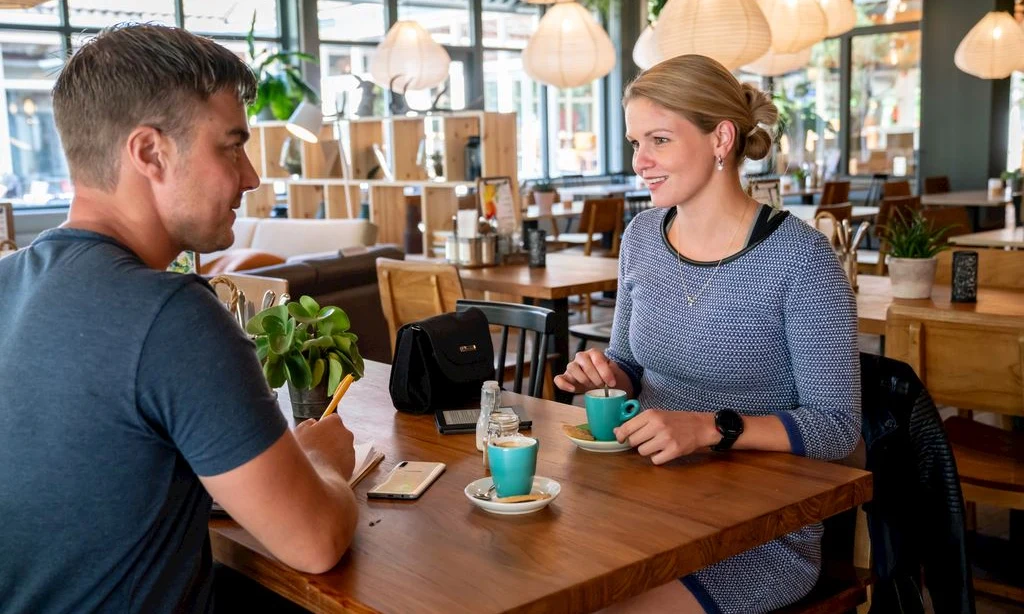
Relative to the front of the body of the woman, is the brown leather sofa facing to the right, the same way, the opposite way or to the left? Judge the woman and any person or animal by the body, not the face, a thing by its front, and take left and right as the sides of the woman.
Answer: to the left

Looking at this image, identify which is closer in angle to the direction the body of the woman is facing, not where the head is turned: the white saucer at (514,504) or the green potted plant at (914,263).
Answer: the white saucer

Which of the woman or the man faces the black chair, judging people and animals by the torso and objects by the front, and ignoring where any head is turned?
the man

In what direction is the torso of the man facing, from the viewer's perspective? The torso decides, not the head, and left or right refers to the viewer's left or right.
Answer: facing away from the viewer and to the right of the viewer

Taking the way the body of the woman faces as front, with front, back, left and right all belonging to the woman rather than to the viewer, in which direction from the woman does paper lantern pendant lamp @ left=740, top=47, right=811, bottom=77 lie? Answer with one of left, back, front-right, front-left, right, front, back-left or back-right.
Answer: back-right

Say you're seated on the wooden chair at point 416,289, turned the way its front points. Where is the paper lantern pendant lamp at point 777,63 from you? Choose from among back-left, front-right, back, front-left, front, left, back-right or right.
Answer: front

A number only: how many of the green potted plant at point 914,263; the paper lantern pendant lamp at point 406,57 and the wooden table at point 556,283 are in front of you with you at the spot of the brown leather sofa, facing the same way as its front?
2

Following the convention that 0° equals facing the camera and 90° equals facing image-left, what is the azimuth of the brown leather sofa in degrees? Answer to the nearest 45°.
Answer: approximately 315°

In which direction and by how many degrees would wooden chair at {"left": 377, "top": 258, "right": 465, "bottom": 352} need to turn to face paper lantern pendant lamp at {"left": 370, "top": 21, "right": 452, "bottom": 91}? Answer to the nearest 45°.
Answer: approximately 45° to its left

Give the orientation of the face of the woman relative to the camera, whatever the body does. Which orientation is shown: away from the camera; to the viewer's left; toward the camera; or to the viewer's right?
to the viewer's left

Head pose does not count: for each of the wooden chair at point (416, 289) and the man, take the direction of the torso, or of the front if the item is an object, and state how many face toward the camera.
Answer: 0

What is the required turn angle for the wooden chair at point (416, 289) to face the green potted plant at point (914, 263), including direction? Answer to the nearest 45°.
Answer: approximately 90° to its right

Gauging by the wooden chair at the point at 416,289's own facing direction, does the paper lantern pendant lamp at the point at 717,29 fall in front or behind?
in front

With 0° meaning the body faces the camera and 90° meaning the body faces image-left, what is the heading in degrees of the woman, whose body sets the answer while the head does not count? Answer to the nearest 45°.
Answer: approximately 45°

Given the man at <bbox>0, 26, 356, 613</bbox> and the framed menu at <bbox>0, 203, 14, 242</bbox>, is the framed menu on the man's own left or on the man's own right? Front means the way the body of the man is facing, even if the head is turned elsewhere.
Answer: on the man's own left

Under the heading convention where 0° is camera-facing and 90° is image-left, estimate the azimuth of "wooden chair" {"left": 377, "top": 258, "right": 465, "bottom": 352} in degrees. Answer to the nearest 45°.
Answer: approximately 225°
